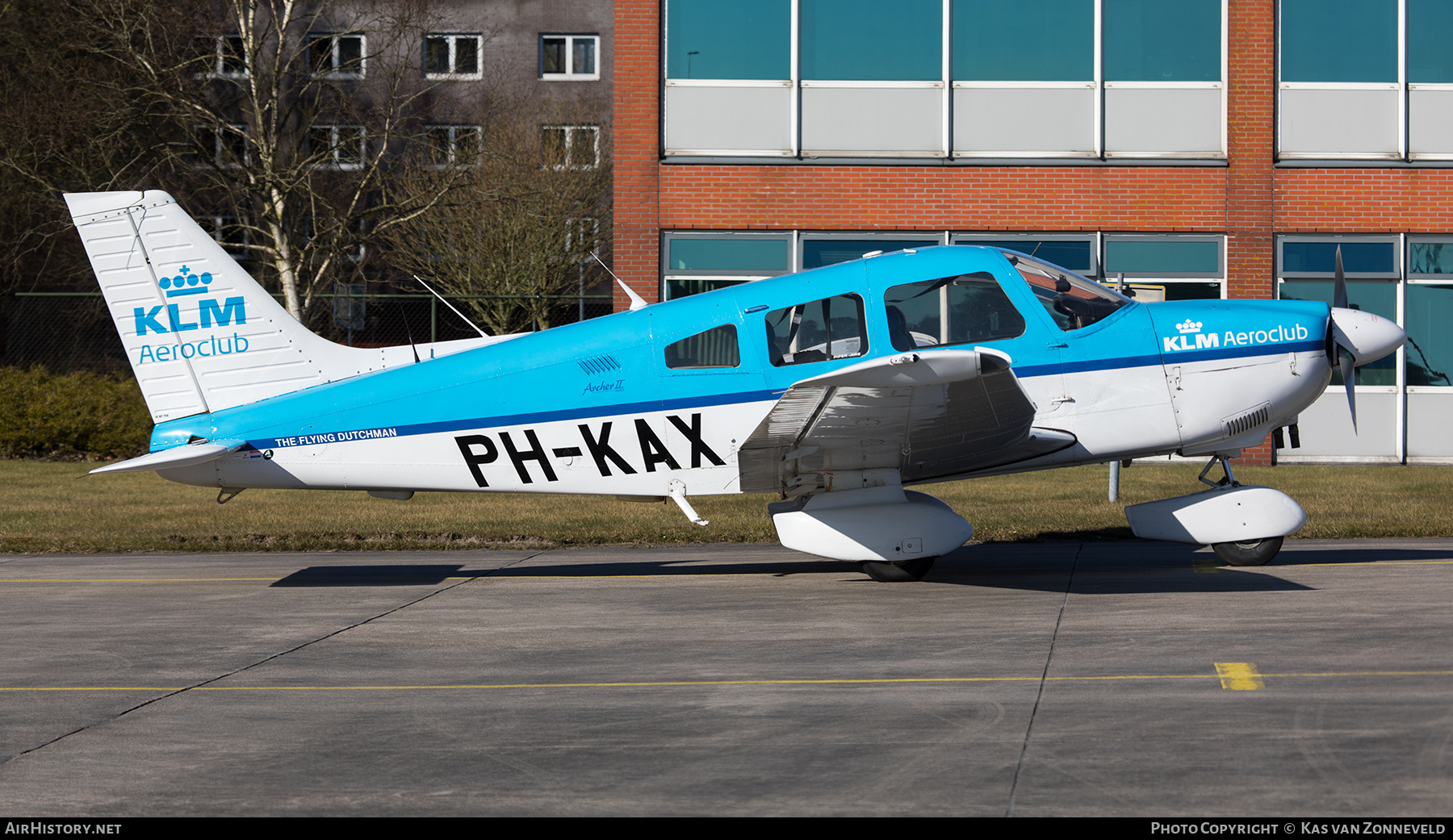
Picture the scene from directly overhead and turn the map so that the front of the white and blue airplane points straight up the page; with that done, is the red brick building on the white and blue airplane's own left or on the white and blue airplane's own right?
on the white and blue airplane's own left

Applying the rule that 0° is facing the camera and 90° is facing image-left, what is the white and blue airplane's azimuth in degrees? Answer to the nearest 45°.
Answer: approximately 270°

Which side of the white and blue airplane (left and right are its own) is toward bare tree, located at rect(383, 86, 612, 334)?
left

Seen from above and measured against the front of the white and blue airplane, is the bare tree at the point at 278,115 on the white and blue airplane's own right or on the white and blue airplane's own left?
on the white and blue airplane's own left

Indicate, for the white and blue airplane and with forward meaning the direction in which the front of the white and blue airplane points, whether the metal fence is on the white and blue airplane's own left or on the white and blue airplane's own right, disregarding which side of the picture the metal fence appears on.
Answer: on the white and blue airplane's own left
